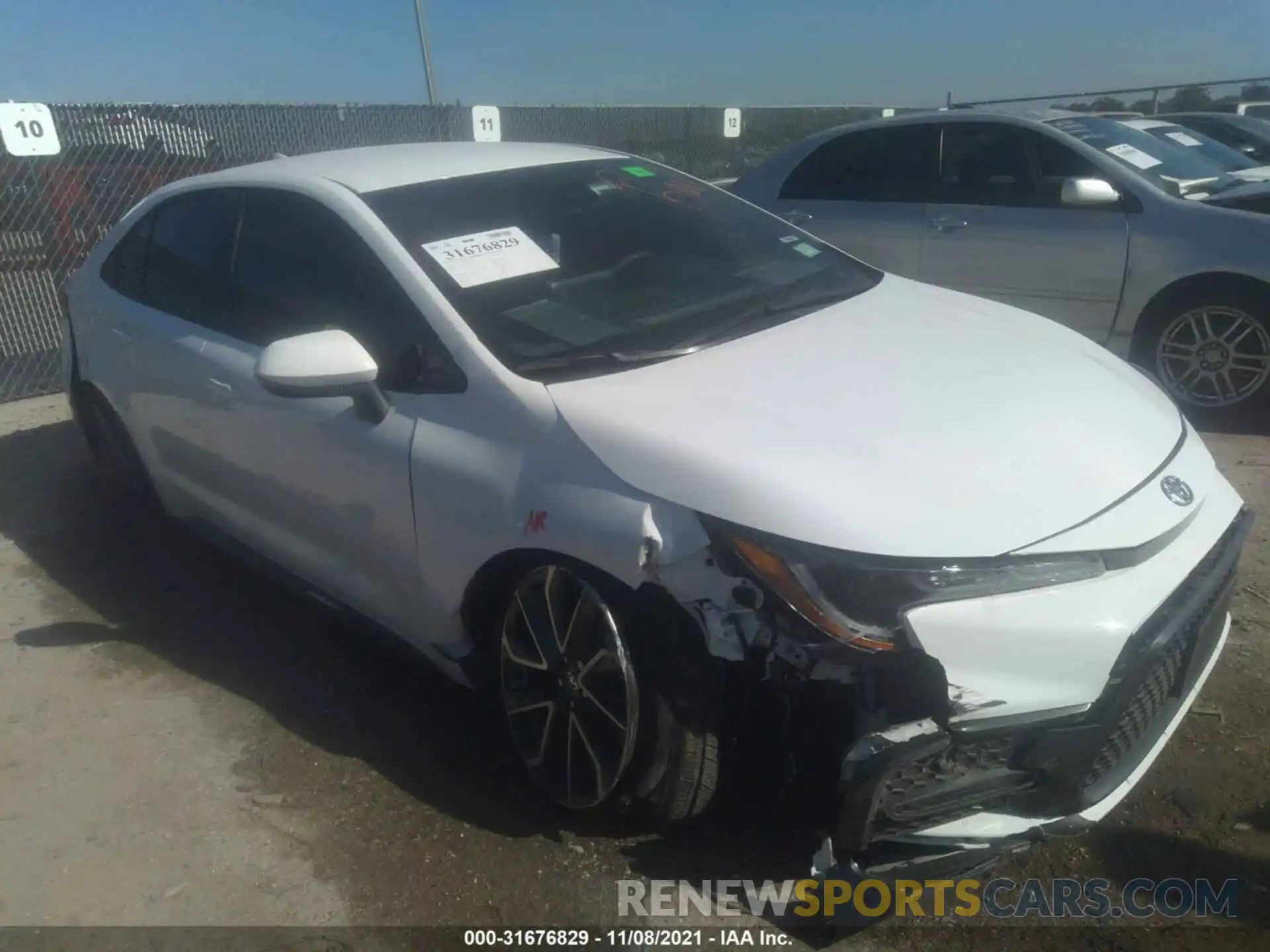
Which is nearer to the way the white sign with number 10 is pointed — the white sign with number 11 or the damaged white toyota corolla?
the damaged white toyota corolla

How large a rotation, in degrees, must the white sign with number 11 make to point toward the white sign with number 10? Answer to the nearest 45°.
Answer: approximately 45° to its right

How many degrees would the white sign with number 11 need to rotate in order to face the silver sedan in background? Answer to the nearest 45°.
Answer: approximately 45° to its left

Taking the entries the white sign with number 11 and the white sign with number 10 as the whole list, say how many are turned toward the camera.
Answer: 2

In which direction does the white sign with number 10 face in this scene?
toward the camera

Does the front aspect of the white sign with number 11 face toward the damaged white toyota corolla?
yes

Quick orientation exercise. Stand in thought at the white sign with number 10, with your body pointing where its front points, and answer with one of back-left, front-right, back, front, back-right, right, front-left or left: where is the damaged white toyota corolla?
front

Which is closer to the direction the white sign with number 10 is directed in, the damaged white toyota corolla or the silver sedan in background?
the damaged white toyota corolla

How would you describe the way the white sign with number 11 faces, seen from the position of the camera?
facing the viewer

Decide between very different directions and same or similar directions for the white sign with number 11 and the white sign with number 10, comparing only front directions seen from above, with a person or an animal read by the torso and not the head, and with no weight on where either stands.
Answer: same or similar directions

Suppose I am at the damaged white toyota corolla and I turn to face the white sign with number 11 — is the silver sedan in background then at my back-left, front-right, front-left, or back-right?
front-right

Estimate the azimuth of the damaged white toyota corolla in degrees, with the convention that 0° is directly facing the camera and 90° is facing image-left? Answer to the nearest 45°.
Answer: approximately 315°

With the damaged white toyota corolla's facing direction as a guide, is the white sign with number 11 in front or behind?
behind

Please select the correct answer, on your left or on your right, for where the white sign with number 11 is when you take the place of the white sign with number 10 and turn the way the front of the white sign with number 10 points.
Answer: on your left

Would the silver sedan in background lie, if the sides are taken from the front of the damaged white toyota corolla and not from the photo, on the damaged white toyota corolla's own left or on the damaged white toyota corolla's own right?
on the damaged white toyota corolla's own left

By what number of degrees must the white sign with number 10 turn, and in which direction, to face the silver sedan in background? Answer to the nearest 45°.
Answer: approximately 45° to its left

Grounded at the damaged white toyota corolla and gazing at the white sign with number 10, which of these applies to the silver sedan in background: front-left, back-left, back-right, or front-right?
front-right

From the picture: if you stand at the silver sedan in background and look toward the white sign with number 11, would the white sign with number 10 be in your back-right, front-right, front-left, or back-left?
front-left
